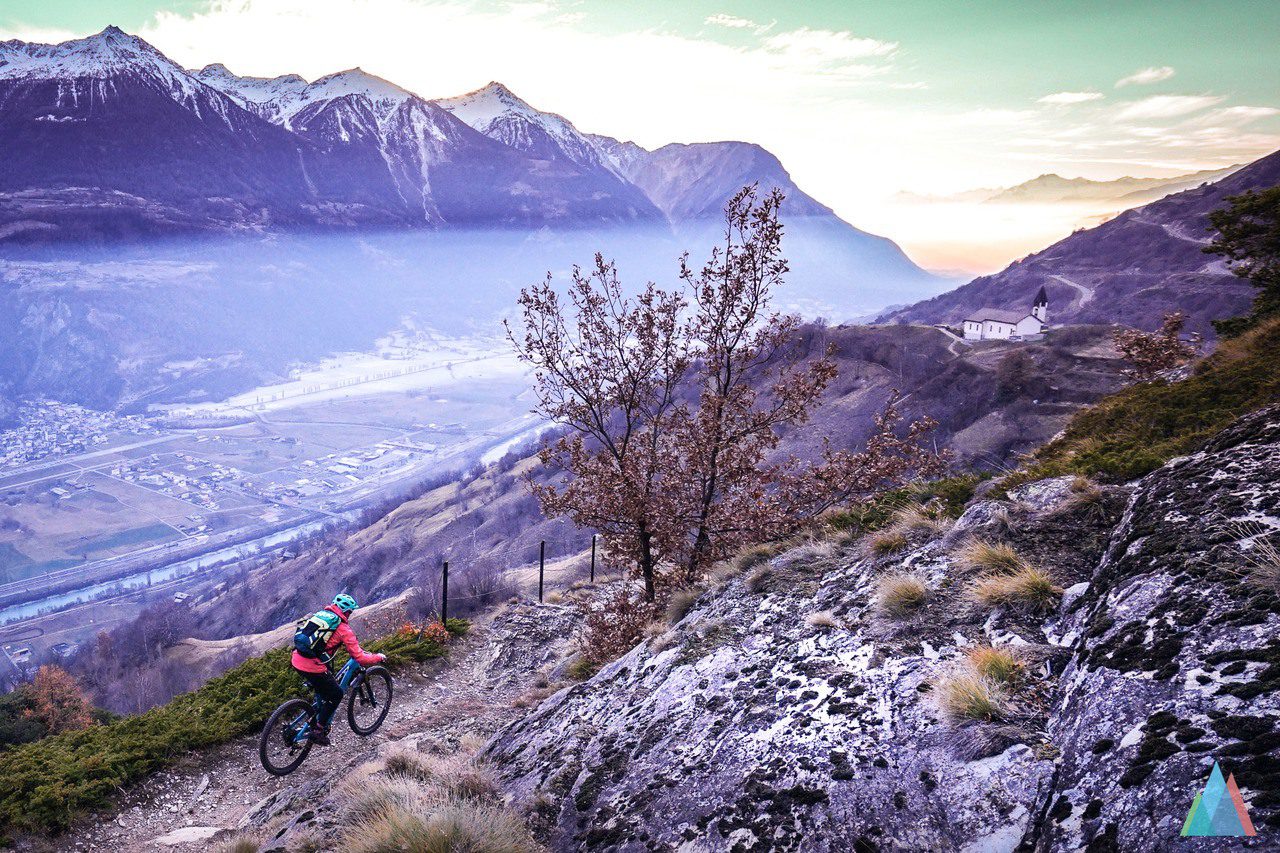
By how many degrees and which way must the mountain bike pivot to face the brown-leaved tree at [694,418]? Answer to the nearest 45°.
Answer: approximately 45° to its right

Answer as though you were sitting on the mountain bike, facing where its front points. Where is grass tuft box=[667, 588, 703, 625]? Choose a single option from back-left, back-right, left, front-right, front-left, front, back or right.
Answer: front

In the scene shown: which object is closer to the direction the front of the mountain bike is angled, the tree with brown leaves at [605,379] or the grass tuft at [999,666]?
the tree with brown leaves

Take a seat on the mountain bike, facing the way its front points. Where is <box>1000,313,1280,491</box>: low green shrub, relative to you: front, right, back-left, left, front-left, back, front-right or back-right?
right

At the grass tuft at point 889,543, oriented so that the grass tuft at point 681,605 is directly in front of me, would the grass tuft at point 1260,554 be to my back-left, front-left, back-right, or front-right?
back-left

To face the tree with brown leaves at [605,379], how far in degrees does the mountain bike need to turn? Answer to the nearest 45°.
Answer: approximately 45° to its right

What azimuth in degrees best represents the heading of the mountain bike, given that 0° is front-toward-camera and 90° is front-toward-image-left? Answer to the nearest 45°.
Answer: approximately 225°

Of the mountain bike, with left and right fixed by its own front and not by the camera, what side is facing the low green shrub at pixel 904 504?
front

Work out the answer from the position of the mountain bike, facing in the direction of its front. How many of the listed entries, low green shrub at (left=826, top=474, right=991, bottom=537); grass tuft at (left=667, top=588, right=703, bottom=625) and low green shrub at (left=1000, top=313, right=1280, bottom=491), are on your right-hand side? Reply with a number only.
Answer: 3
